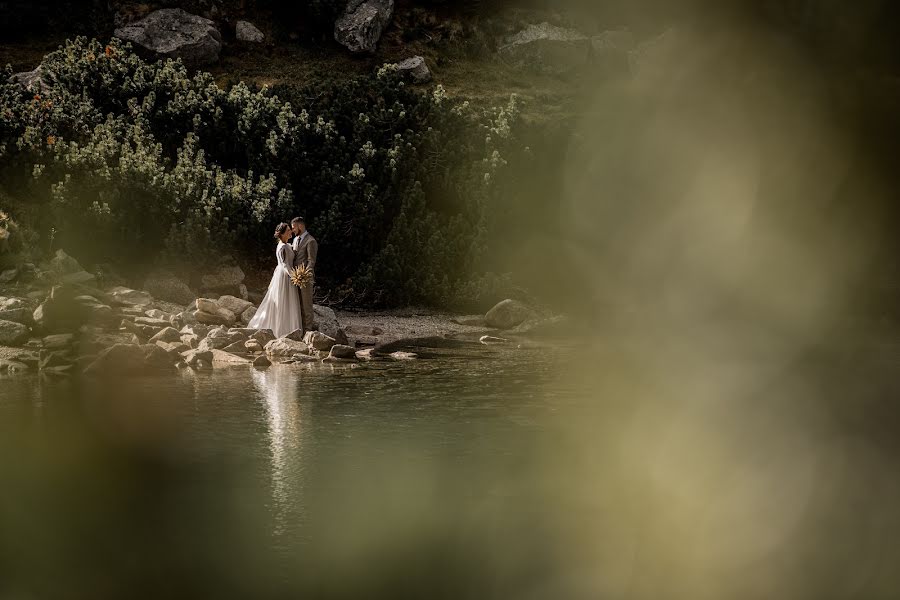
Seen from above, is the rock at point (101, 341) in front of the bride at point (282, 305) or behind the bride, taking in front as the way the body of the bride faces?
behind

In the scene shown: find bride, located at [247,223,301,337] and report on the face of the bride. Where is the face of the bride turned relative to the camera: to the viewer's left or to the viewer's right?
to the viewer's right

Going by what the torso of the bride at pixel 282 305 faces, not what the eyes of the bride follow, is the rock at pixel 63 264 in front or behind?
behind

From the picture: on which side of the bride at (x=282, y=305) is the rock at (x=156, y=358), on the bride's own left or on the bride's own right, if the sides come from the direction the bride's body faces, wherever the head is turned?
on the bride's own right

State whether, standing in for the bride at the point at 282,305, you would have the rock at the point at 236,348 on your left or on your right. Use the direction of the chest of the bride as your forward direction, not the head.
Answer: on your right

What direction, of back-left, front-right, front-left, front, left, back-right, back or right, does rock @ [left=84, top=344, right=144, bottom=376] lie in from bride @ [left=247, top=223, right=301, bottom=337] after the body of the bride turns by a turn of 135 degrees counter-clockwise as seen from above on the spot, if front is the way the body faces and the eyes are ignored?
left

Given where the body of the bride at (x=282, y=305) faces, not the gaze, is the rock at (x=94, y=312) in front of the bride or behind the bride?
behind

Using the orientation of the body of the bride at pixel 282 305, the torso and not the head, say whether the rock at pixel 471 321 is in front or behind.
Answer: in front

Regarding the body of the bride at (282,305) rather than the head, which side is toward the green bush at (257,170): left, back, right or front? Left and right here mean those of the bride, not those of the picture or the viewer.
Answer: left

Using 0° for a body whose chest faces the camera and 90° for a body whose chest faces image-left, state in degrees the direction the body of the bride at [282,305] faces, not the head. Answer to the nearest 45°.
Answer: approximately 270°
